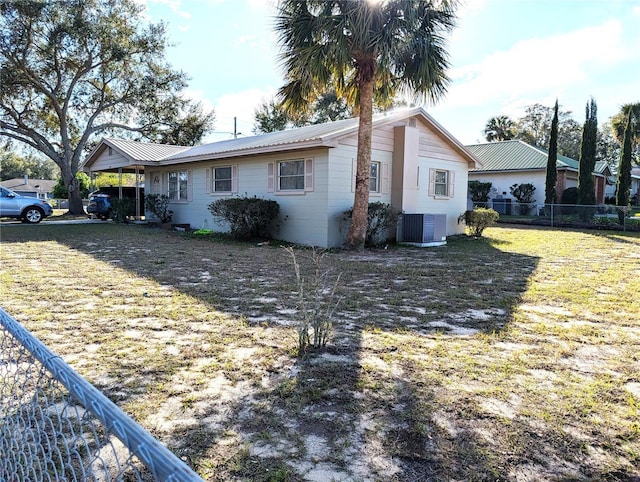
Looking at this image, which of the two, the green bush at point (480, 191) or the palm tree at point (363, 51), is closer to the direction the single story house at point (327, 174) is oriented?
the palm tree

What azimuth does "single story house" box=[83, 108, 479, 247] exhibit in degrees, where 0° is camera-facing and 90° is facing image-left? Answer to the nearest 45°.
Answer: approximately 45°

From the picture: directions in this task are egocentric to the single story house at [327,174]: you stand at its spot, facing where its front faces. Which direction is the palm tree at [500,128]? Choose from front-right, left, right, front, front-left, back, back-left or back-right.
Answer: back

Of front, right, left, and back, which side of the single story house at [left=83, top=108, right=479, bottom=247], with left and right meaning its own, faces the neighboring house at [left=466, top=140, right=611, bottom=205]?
back

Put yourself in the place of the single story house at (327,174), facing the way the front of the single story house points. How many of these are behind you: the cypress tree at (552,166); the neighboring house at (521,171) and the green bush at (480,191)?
3

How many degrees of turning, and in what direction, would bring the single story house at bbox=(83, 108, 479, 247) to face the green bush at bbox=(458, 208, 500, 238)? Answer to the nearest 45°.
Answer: approximately 135° to its left
